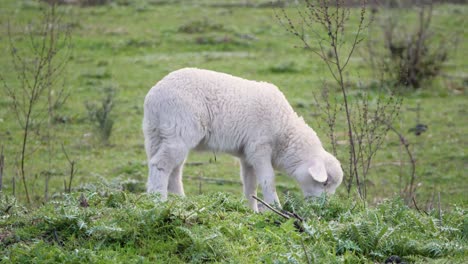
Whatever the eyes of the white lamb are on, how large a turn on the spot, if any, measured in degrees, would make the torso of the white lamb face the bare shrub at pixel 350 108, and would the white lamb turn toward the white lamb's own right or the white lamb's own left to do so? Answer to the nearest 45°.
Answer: approximately 45° to the white lamb's own left

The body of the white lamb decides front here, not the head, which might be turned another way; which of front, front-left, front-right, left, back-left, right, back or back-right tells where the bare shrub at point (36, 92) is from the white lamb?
back-left

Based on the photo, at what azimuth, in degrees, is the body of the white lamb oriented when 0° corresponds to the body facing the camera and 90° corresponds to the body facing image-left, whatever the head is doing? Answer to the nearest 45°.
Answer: approximately 270°

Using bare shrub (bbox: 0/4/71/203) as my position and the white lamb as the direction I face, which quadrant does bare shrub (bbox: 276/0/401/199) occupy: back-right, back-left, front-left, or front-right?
front-left

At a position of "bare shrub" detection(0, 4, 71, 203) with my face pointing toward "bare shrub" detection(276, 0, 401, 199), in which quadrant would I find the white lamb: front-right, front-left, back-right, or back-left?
front-right
